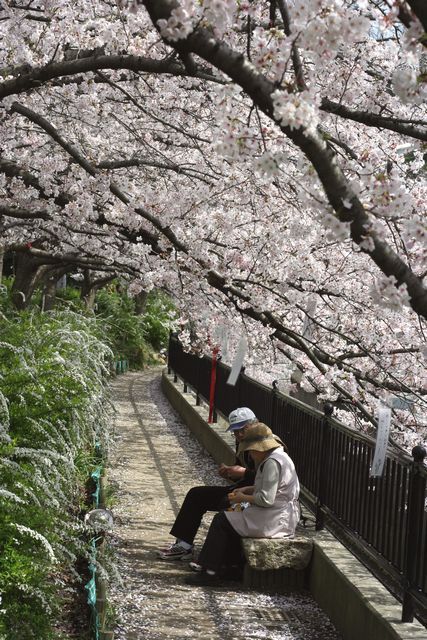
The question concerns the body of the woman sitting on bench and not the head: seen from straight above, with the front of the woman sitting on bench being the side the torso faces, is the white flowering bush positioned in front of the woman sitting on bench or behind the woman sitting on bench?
in front

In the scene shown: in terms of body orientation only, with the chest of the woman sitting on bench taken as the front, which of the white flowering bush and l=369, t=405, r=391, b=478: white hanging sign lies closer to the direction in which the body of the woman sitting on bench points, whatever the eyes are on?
the white flowering bush

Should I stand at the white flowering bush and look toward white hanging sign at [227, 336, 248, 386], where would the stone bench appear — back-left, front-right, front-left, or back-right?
front-right

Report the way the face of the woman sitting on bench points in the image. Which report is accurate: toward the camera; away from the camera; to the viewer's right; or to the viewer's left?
to the viewer's left

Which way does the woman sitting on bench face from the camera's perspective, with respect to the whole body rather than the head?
to the viewer's left
